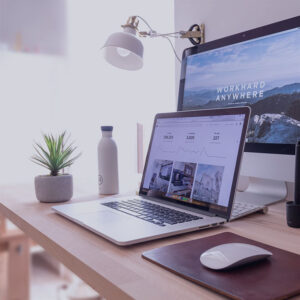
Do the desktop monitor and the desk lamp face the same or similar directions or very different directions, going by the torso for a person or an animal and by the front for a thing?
same or similar directions

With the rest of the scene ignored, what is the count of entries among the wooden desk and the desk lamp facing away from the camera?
0

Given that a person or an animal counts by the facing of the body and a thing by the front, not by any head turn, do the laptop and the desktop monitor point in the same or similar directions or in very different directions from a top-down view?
same or similar directions

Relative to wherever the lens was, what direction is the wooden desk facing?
facing the viewer and to the left of the viewer

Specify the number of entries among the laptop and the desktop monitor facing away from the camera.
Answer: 0

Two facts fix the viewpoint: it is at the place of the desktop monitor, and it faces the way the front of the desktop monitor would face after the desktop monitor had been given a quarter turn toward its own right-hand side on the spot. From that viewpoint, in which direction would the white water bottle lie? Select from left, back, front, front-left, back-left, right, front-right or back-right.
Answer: front-left

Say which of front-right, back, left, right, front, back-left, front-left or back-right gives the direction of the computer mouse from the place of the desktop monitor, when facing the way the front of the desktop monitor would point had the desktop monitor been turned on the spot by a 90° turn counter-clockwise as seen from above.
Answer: front-right
